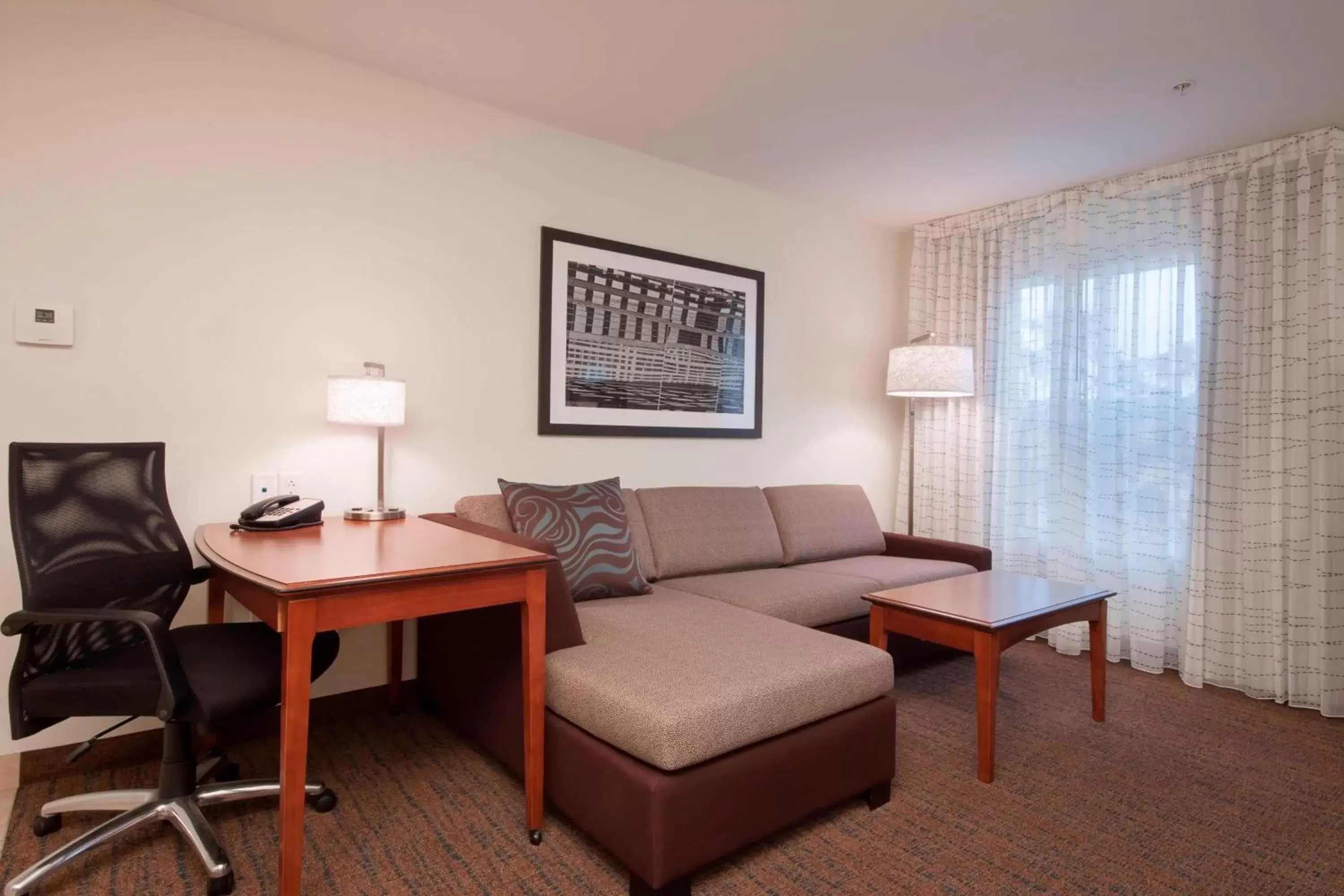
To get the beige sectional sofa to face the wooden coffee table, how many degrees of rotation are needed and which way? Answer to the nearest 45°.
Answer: approximately 90° to its left

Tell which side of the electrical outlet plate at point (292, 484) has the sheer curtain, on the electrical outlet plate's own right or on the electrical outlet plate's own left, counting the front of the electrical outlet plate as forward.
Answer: on the electrical outlet plate's own left

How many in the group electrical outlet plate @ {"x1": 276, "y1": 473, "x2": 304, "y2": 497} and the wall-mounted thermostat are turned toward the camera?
2

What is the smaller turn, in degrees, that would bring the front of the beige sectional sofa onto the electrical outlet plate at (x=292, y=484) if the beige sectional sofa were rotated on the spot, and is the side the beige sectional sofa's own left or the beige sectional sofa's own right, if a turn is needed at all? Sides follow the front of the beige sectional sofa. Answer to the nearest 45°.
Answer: approximately 135° to the beige sectional sofa's own right

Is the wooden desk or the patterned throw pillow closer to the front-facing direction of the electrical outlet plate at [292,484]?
the wooden desk

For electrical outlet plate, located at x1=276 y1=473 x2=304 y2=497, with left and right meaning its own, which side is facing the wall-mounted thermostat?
right

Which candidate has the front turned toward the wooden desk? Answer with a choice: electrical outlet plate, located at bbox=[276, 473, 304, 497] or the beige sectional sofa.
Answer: the electrical outlet plate

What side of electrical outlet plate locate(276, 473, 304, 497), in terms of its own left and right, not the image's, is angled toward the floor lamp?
left

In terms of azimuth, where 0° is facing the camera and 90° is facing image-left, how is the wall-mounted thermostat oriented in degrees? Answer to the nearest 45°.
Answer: approximately 0°

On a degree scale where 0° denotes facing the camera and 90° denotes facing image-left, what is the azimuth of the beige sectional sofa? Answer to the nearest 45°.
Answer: approximately 315°
